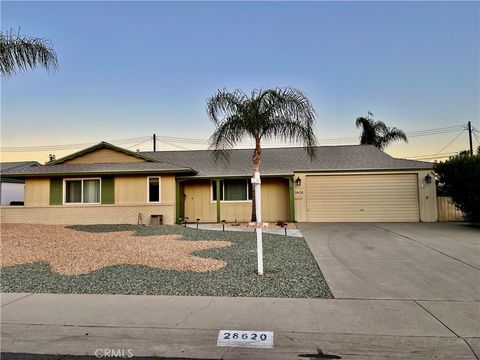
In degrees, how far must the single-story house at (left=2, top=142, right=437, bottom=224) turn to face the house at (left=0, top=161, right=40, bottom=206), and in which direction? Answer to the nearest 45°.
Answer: approximately 135° to its right

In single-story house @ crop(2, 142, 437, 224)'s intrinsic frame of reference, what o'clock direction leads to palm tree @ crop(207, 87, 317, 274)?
The palm tree is roughly at 11 o'clock from the single-story house.

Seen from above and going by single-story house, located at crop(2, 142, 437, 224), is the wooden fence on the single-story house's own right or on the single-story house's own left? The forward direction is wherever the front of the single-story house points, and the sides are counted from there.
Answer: on the single-story house's own left

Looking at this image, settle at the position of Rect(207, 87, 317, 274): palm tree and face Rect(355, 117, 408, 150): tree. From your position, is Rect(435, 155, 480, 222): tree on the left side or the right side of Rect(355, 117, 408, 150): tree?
right

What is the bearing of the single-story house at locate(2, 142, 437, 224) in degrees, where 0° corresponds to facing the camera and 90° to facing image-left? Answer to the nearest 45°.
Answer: approximately 0°

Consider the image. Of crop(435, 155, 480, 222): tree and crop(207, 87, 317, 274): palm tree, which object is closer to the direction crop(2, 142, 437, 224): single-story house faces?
the palm tree

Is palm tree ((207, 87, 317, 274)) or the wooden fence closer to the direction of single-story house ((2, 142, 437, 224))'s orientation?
the palm tree

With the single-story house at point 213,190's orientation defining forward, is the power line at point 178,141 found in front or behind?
behind

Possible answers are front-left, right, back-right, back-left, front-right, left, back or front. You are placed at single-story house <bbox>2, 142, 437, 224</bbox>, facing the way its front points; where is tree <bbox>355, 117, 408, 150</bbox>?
back-left

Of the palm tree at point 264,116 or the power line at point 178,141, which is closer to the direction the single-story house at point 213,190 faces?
the palm tree

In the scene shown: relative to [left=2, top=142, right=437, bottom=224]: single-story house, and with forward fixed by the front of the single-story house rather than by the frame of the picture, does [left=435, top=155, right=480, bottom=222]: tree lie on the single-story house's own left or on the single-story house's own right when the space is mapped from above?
on the single-story house's own left
